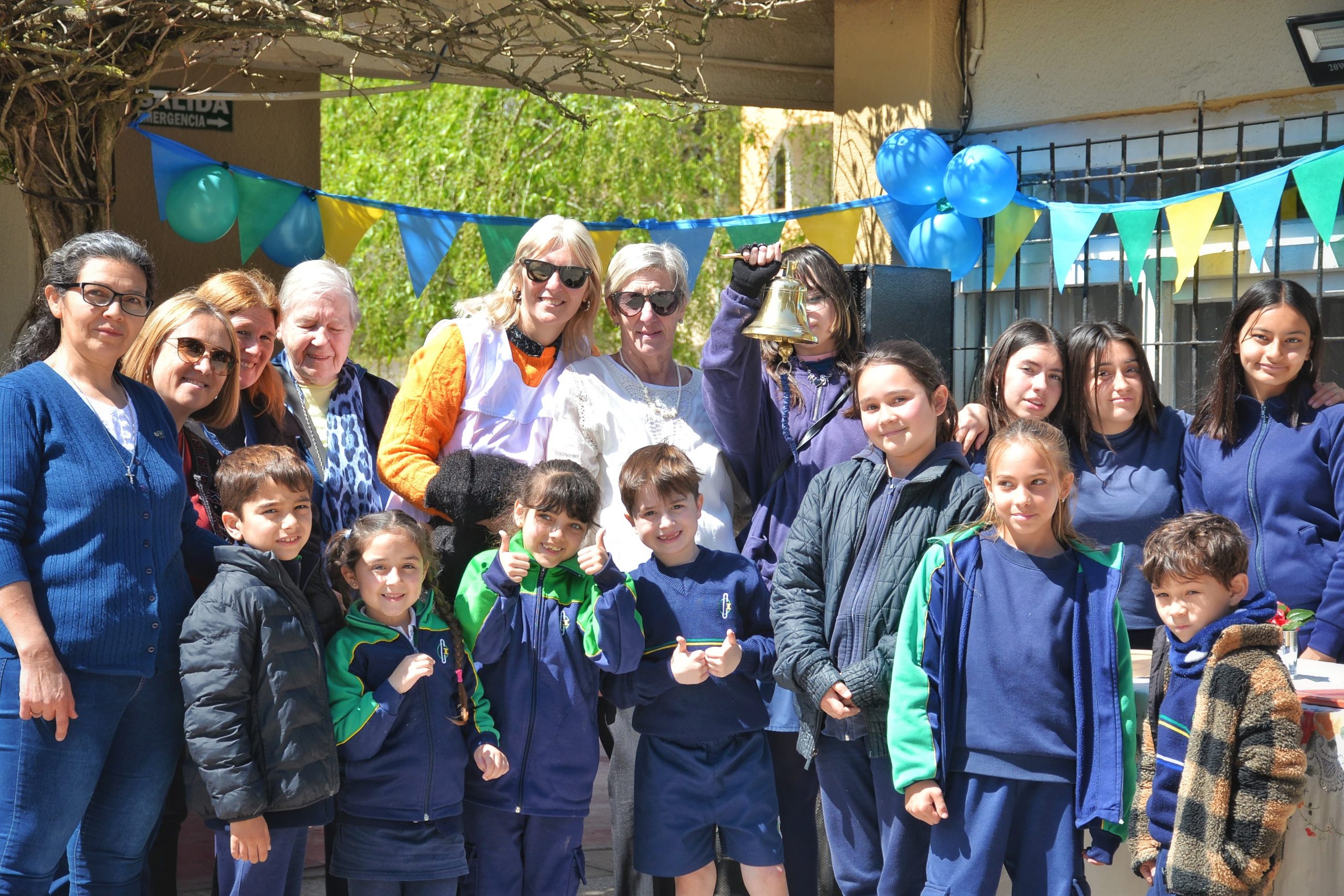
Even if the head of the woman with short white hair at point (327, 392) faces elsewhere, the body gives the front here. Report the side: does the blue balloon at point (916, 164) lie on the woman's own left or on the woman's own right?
on the woman's own left

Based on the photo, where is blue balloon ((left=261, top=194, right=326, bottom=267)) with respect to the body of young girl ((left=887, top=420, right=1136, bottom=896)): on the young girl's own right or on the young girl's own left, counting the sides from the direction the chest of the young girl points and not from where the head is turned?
on the young girl's own right

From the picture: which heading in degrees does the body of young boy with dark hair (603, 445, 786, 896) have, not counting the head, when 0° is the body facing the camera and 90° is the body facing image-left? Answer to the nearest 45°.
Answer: approximately 0°

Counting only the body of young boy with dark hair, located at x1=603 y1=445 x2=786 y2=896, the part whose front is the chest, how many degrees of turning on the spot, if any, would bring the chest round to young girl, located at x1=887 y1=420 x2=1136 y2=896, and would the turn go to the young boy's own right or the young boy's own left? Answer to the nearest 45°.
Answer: approximately 45° to the young boy's own left

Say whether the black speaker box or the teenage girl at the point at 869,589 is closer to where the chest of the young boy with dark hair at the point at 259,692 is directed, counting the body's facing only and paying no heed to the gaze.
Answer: the teenage girl

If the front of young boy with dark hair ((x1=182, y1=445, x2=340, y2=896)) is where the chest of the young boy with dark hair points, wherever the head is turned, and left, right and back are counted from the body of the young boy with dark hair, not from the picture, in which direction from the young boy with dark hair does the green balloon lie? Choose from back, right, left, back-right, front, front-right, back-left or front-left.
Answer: back-left

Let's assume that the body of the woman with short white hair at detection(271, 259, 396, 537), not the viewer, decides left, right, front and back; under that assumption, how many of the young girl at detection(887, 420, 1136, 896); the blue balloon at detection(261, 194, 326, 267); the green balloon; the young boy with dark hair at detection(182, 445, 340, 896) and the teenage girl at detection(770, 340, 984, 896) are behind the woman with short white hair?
2
